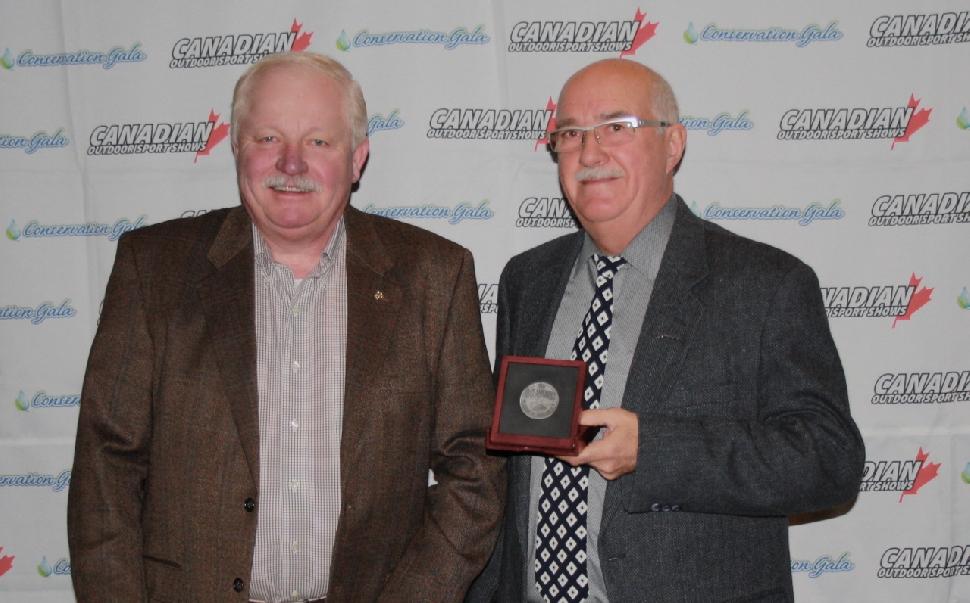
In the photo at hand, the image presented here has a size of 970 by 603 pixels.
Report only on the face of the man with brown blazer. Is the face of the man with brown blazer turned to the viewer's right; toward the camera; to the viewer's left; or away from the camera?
toward the camera

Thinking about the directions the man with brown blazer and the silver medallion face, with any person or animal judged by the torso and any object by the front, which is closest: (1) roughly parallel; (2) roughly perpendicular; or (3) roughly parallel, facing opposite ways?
roughly parallel

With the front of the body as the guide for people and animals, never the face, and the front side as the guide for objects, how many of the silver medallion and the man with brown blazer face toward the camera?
2

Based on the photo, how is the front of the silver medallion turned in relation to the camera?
facing the viewer

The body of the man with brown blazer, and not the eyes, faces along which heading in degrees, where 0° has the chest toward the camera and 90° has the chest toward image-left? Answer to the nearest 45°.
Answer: approximately 0°

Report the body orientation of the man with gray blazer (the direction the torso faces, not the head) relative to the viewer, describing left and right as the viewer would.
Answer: facing the viewer and to the left of the viewer

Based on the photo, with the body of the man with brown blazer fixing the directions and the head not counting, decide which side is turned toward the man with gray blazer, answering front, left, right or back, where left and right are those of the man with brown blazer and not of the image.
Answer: left

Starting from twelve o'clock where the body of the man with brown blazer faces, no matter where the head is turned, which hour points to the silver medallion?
The silver medallion is roughly at 10 o'clock from the man with brown blazer.
